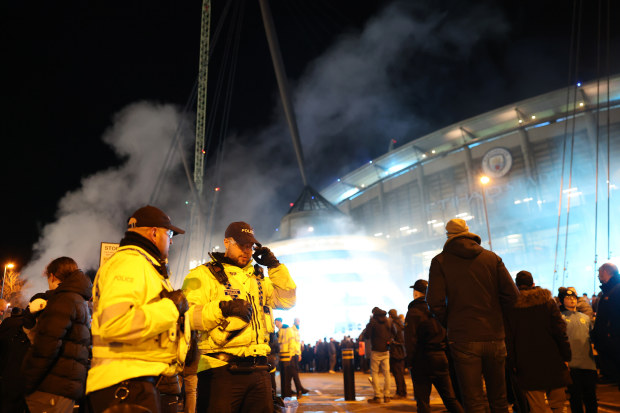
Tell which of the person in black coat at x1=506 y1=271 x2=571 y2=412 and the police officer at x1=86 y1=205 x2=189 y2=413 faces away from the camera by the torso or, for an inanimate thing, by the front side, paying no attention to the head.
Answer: the person in black coat

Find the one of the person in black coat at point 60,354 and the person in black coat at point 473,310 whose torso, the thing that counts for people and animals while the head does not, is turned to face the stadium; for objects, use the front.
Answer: the person in black coat at point 473,310

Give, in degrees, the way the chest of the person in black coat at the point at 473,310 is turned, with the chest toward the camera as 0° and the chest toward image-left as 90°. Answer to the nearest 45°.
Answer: approximately 180°

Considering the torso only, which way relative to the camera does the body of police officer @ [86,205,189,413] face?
to the viewer's right

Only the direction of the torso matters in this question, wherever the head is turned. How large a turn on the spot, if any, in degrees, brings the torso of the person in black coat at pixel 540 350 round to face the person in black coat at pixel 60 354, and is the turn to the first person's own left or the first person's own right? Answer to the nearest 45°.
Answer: approximately 135° to the first person's own left

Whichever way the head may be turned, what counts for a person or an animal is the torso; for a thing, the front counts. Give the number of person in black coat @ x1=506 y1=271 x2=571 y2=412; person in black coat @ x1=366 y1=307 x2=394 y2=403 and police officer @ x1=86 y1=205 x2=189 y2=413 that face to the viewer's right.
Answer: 1

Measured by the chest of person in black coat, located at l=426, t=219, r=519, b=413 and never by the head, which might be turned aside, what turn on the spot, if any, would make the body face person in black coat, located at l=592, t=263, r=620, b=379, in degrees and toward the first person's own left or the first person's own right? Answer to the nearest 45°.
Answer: approximately 45° to the first person's own right

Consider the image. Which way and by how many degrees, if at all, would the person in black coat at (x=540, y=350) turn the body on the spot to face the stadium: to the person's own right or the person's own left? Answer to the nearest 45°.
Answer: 0° — they already face it

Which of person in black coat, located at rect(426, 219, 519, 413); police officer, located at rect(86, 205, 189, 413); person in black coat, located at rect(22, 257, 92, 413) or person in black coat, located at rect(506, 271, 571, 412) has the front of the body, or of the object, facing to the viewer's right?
the police officer

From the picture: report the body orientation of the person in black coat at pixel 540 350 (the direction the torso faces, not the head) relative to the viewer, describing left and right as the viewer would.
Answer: facing away from the viewer

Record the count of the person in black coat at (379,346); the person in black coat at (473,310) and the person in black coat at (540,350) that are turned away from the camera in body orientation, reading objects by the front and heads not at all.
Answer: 3

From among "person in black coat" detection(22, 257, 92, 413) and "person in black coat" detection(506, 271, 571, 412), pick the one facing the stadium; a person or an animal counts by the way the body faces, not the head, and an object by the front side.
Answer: "person in black coat" detection(506, 271, 571, 412)

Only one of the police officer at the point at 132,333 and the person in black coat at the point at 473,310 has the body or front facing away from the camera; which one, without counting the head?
the person in black coat

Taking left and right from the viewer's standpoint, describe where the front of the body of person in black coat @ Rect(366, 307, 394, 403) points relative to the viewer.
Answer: facing away from the viewer

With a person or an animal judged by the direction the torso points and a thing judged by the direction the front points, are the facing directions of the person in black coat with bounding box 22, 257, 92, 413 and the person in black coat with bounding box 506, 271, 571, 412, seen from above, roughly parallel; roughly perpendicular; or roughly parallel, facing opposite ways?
roughly perpendicular

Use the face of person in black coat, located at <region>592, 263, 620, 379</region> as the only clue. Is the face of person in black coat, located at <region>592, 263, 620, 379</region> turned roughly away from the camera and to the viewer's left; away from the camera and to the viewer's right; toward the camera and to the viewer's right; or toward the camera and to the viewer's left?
toward the camera and to the viewer's left
